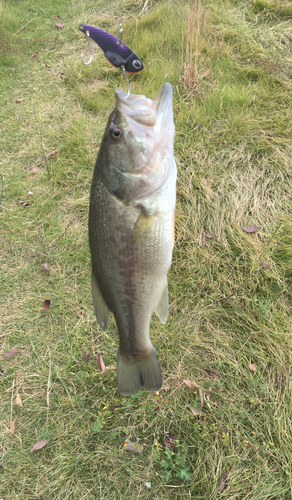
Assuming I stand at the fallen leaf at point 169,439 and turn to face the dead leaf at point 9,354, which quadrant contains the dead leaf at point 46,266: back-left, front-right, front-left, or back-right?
front-right

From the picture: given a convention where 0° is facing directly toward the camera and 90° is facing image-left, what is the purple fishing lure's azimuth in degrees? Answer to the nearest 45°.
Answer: approximately 270°
